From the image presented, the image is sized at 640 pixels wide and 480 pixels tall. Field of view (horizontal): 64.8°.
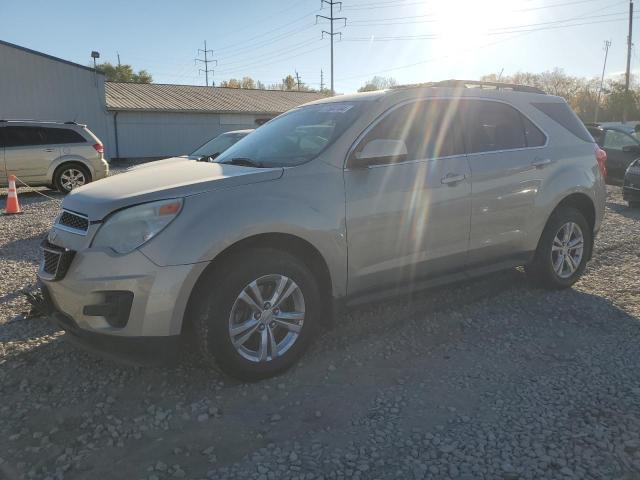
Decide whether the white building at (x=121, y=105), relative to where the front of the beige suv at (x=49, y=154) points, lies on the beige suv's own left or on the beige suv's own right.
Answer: on the beige suv's own right

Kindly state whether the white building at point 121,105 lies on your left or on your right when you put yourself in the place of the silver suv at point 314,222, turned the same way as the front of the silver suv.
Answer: on your right

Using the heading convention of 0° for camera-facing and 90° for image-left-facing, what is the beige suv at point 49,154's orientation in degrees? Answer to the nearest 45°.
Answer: approximately 90°

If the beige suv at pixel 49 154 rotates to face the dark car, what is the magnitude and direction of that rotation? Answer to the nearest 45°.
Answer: approximately 135° to its left

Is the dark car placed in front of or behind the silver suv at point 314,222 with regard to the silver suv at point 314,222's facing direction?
behind
